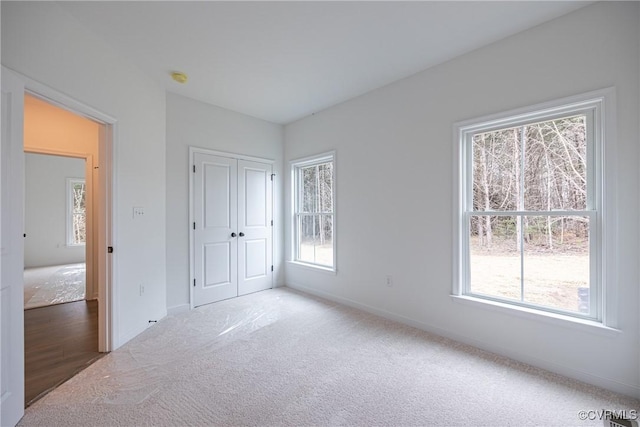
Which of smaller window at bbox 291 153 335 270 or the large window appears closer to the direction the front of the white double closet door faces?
the large window

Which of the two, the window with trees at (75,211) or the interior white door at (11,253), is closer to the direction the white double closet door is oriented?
the interior white door

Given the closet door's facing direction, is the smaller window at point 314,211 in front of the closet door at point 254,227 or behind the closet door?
in front

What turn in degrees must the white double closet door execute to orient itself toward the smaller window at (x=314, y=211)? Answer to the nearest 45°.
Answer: approximately 45° to its left

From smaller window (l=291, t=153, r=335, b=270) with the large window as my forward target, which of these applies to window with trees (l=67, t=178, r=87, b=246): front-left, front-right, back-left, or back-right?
back-right

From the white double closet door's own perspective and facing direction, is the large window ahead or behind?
ahead

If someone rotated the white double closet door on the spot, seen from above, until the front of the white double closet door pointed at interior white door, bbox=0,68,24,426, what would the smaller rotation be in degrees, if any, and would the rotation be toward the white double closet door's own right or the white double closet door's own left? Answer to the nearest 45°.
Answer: approximately 90° to the white double closet door's own right

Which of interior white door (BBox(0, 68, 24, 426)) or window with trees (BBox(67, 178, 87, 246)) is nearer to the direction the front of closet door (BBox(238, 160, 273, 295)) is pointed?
the interior white door

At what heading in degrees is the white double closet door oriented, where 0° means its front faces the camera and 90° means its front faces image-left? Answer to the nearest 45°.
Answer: approximately 315°

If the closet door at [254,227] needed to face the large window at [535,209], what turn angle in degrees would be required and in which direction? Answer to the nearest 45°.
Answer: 0° — it already faces it
